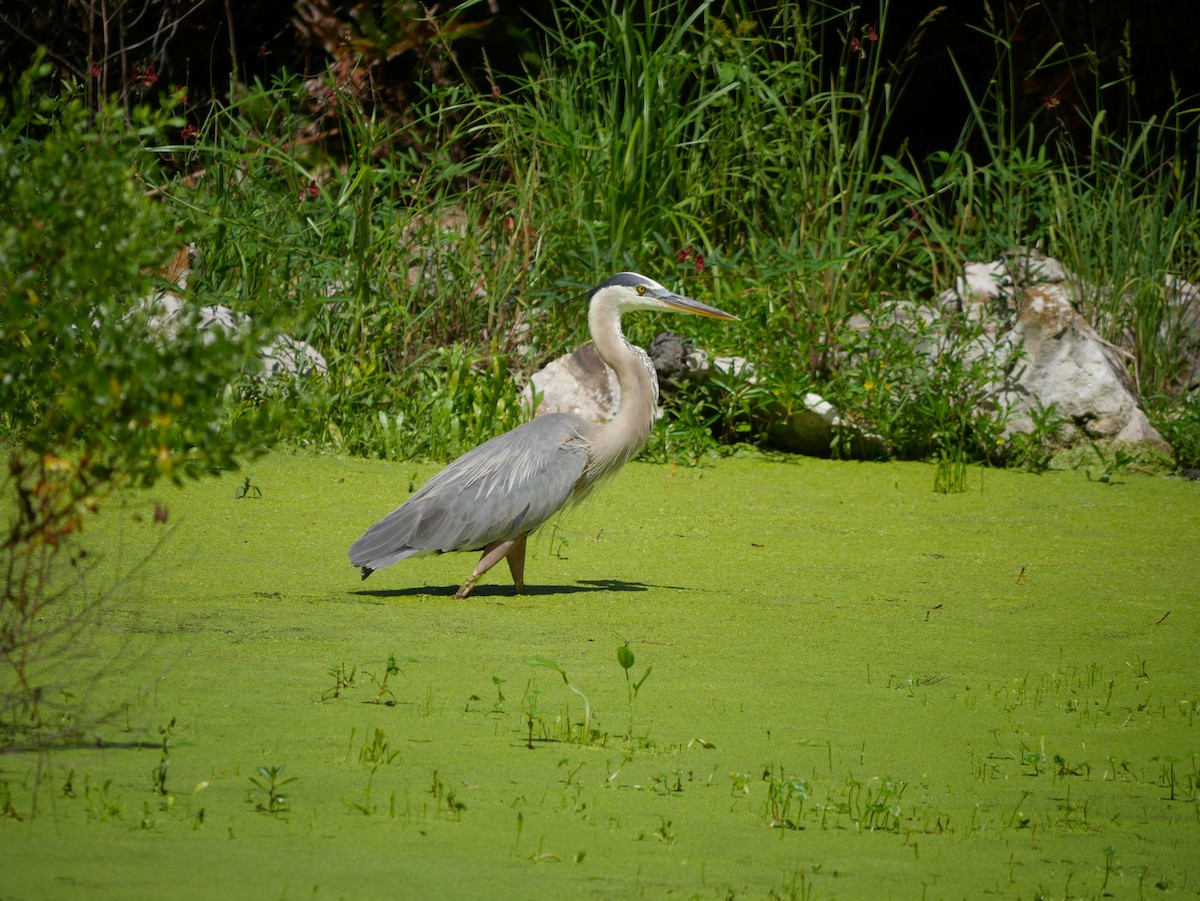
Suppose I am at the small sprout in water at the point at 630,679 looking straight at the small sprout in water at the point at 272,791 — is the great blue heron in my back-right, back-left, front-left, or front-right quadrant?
back-right

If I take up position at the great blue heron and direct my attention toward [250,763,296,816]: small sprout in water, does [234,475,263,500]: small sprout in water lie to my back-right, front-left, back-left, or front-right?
back-right

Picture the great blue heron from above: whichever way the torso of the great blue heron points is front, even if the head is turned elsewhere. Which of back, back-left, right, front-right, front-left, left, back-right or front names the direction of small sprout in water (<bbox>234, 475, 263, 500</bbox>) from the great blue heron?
back-left

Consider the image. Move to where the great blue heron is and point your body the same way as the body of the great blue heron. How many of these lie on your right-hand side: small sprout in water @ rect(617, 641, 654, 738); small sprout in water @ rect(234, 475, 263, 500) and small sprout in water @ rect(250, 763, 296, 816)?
2

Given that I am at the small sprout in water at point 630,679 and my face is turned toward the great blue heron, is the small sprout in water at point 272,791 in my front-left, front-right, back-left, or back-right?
back-left

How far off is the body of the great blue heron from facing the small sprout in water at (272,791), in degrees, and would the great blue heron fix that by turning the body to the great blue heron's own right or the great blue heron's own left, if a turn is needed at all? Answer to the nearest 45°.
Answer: approximately 90° to the great blue heron's own right

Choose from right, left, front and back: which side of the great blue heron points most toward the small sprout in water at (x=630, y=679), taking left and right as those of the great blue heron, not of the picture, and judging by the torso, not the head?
right

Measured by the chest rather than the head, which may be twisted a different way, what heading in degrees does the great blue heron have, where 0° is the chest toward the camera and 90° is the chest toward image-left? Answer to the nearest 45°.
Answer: approximately 270°
